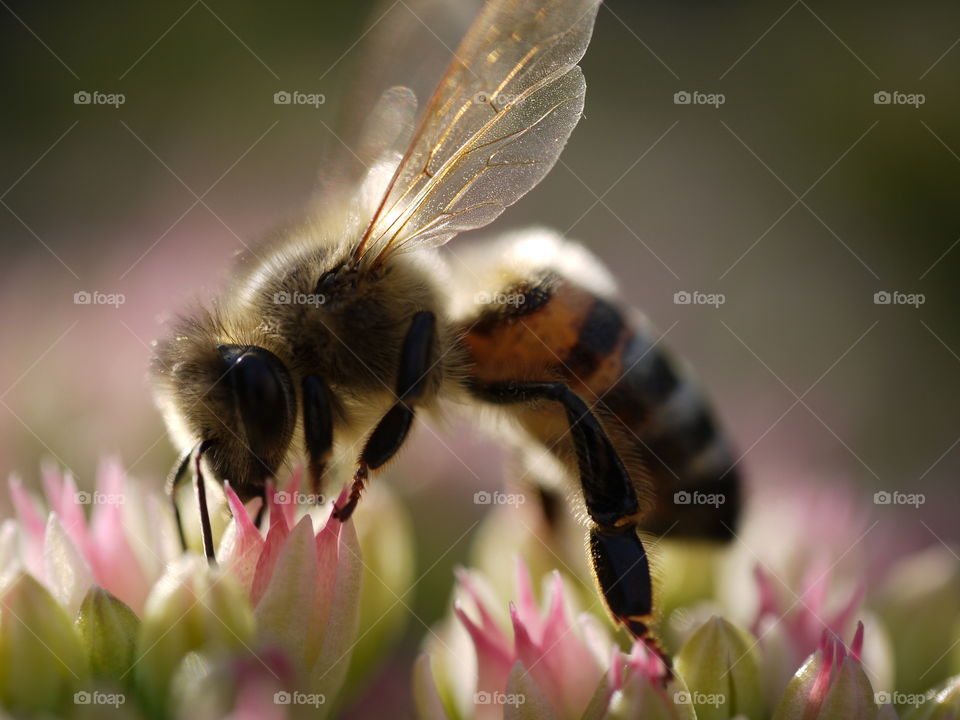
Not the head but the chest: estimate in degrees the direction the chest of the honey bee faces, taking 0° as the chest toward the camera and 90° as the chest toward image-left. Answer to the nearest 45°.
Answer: approximately 90°
